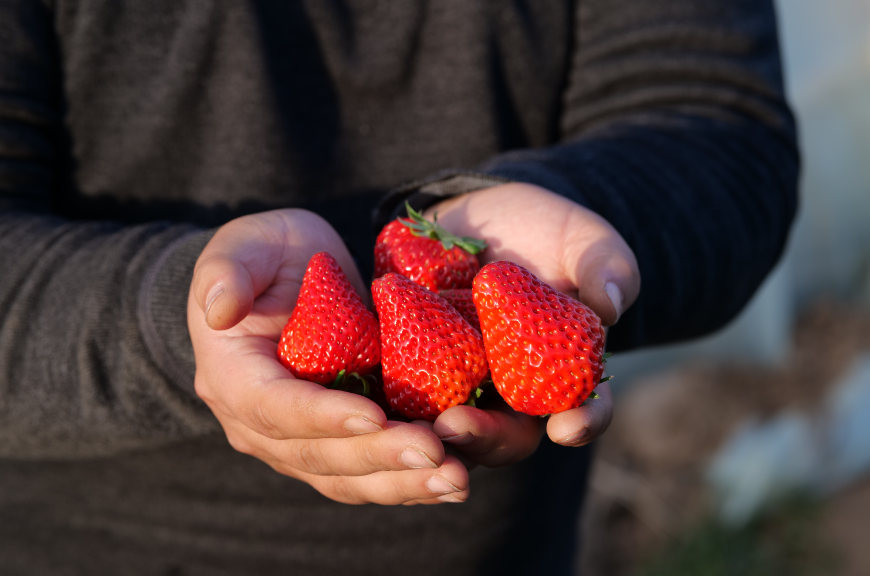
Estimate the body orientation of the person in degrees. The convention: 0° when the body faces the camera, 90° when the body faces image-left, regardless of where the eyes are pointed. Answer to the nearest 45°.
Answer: approximately 0°
